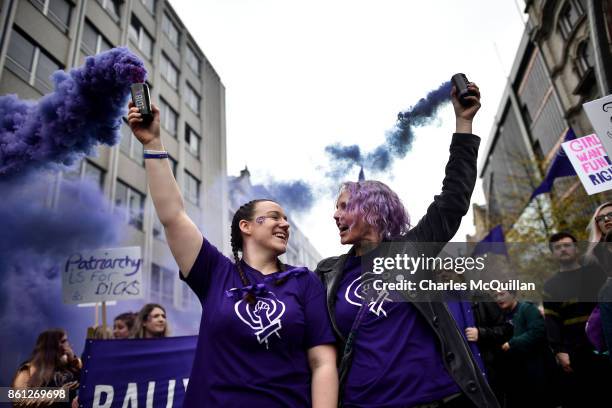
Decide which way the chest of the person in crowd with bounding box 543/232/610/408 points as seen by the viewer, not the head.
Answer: toward the camera

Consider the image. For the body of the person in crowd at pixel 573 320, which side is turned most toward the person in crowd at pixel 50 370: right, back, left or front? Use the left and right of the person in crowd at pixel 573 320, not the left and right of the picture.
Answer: right

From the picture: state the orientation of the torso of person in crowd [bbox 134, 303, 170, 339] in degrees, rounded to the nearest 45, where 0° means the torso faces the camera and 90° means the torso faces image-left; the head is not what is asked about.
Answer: approximately 315°

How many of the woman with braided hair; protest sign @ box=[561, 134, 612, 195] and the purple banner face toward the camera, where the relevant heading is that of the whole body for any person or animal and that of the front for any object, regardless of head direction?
3

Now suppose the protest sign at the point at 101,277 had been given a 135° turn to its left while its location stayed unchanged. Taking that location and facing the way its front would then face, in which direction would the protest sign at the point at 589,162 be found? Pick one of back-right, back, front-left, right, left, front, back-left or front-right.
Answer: right

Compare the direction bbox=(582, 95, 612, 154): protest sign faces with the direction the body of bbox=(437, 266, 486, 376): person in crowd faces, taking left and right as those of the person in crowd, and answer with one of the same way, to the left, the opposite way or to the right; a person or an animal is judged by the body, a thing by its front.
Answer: the same way

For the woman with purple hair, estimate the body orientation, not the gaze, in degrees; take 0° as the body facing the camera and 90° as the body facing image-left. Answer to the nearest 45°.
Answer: approximately 45°

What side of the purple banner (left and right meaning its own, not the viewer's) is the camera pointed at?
front

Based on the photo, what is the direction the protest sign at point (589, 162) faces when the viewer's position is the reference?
facing the viewer

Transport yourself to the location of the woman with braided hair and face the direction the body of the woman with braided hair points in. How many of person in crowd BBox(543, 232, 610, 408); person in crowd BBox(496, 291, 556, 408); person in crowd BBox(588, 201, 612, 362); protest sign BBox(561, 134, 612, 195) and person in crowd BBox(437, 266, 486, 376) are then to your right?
0

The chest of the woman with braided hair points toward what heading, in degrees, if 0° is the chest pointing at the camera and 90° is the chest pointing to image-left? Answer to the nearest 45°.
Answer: approximately 0°

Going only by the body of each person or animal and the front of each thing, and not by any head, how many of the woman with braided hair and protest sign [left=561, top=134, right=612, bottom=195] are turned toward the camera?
2

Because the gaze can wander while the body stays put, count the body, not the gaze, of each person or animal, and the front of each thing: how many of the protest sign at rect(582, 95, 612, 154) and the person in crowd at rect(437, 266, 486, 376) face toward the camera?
2

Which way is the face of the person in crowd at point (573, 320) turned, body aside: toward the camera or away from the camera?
toward the camera

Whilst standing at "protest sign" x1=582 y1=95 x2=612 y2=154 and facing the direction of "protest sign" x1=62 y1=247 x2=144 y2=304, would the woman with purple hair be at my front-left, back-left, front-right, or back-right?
front-left
